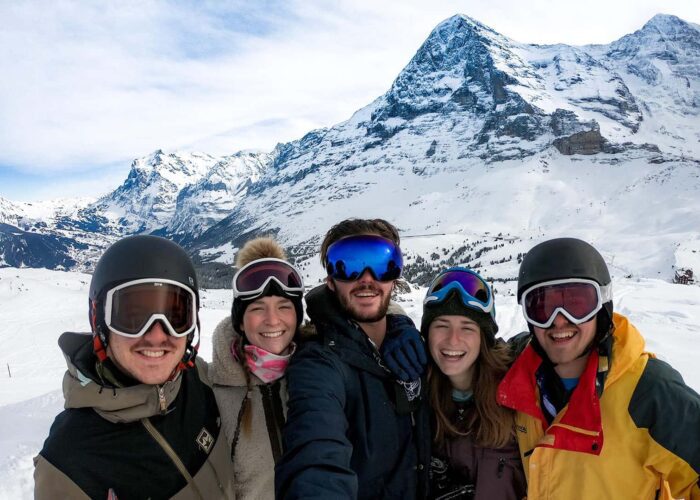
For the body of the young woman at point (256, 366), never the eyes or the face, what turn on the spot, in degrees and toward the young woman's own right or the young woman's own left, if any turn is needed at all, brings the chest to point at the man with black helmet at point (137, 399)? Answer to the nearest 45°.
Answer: approximately 90° to the young woman's own right

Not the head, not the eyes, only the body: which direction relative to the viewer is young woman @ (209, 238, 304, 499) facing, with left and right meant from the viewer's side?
facing the viewer and to the right of the viewer

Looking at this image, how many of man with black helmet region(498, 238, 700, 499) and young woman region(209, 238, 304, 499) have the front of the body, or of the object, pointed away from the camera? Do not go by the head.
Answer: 0

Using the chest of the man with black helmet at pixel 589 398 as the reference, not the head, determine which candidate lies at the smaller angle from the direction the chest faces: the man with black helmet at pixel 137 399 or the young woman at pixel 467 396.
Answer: the man with black helmet

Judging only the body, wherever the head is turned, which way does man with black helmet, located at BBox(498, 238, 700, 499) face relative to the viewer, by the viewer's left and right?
facing the viewer and to the left of the viewer
